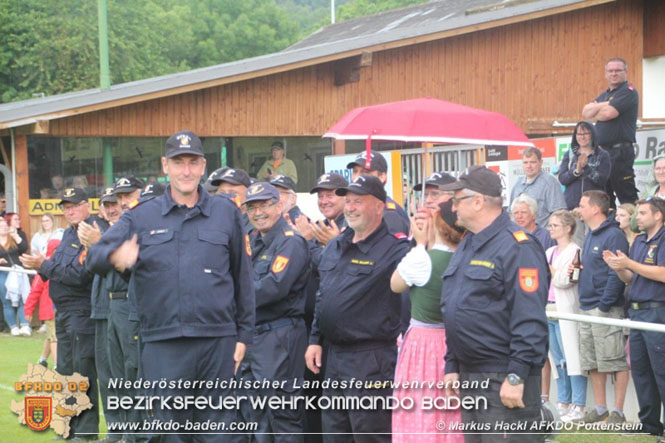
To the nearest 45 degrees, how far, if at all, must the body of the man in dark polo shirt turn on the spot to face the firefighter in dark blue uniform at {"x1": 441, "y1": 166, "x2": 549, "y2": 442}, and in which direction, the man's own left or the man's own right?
approximately 45° to the man's own left

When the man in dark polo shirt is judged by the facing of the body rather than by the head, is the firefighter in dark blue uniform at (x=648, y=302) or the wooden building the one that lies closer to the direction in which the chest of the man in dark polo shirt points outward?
the firefighter in dark blue uniform

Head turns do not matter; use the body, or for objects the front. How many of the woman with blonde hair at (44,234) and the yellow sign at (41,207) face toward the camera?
2

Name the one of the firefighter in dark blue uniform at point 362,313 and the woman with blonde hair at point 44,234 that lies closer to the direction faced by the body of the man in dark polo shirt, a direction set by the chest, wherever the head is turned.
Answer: the firefighter in dark blue uniform

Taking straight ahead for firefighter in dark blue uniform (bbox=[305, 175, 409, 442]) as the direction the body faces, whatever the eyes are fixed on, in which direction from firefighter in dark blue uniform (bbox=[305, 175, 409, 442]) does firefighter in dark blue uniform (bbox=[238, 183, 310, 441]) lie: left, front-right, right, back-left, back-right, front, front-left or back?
right

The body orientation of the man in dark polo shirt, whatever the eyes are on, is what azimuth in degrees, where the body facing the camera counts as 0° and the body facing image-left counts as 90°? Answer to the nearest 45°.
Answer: approximately 45°

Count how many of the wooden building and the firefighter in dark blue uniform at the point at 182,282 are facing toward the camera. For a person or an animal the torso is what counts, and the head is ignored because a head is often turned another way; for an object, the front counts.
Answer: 2
